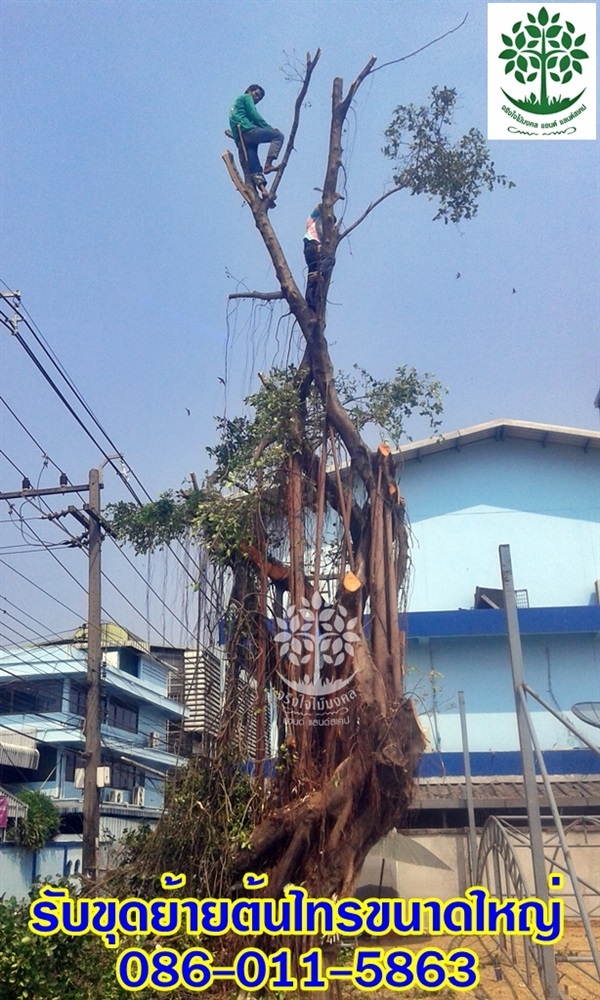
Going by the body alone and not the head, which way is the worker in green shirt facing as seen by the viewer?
to the viewer's right

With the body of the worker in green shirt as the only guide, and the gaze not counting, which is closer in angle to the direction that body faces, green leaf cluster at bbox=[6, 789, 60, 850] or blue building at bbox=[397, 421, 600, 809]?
the blue building
